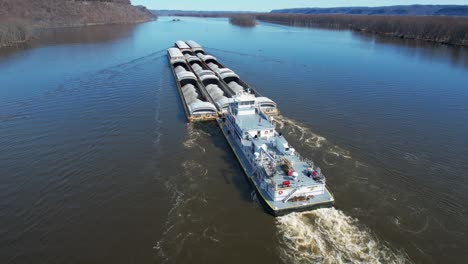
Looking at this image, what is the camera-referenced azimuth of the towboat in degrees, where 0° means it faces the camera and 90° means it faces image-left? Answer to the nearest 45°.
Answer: approximately 135°
